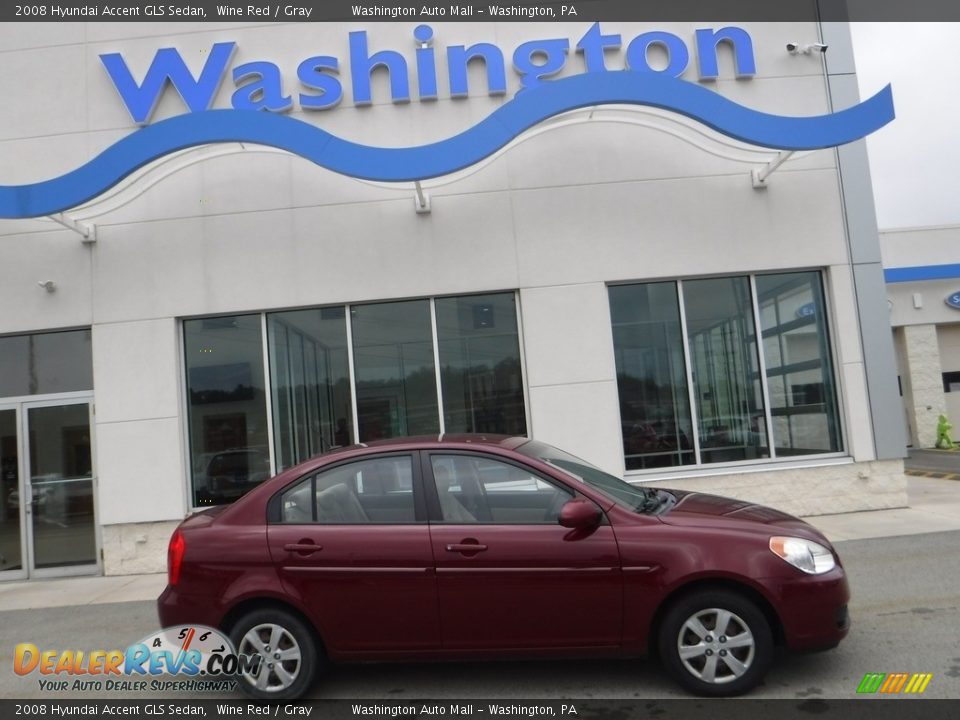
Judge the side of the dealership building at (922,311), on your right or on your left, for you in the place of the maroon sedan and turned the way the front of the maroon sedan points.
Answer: on your left

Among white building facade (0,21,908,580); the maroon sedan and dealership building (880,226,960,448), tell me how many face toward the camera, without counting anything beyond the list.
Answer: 2

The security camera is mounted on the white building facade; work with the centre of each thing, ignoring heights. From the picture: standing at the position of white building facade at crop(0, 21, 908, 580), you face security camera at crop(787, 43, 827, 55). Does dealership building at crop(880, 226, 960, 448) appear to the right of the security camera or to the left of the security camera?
left

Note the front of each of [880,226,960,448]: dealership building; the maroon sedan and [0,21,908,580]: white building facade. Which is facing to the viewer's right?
the maroon sedan

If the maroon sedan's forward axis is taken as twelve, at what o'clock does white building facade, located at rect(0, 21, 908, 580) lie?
The white building facade is roughly at 9 o'clock from the maroon sedan.

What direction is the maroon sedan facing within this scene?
to the viewer's right

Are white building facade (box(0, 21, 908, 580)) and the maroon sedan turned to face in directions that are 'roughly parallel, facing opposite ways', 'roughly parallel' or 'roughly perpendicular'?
roughly perpendicular

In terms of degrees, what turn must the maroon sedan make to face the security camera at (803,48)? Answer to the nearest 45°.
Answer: approximately 45° to its left

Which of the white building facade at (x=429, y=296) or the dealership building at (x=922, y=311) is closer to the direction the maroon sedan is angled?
the dealership building

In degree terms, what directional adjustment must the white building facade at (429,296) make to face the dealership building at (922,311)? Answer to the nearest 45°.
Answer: approximately 135° to its left
